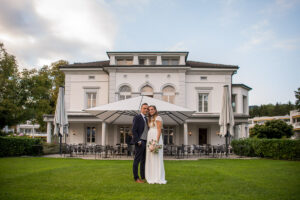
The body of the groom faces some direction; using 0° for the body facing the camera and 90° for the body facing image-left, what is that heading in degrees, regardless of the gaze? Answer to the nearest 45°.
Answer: approximately 315°

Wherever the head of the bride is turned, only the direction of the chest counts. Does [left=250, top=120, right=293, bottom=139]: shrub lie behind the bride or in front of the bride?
behind

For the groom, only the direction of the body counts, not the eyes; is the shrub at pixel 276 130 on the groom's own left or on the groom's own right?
on the groom's own left

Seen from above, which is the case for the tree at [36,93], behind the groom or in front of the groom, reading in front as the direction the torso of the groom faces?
behind

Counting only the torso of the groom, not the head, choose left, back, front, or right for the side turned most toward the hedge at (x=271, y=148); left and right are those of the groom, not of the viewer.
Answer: left

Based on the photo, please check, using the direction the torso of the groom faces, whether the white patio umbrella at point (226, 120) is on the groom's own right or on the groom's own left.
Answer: on the groom's own left

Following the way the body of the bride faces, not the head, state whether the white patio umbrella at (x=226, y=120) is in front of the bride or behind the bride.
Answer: behind

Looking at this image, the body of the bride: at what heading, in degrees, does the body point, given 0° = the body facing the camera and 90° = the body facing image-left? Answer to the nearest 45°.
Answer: approximately 45°
